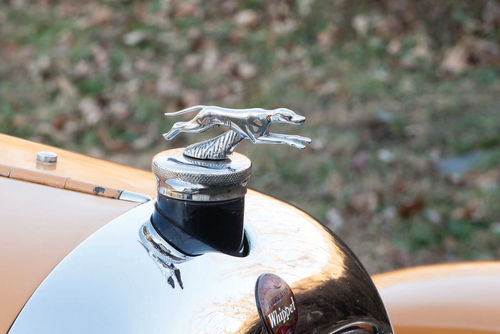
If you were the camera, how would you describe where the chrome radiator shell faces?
facing the viewer and to the right of the viewer
